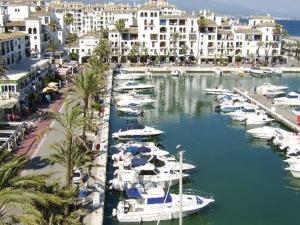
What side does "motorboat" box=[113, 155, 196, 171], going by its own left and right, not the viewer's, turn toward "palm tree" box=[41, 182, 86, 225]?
right

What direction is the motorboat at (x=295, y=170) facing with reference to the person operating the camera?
facing to the left of the viewer

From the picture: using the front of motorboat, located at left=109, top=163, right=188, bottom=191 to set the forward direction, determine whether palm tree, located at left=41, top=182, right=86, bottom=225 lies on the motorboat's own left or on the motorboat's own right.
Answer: on the motorboat's own right

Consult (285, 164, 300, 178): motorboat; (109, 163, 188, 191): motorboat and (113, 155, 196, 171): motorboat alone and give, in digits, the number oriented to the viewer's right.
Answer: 2

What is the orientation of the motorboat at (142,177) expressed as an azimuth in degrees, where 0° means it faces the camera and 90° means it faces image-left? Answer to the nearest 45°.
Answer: approximately 270°

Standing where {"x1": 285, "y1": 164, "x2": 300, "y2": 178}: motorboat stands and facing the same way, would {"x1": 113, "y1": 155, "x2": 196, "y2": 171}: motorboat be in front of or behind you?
in front

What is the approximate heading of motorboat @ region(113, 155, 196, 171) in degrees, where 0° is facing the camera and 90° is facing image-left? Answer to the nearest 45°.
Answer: approximately 270°

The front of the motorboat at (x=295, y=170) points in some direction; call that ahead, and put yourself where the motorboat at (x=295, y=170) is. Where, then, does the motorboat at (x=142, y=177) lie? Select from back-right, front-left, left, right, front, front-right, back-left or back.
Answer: front-left

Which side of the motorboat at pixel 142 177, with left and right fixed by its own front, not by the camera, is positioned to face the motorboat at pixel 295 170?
front

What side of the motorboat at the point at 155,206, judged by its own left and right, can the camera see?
right

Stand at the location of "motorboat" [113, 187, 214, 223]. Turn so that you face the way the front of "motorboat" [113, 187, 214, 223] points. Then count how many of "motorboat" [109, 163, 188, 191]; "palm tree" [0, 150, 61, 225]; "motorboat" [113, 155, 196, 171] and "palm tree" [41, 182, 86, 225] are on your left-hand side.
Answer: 2

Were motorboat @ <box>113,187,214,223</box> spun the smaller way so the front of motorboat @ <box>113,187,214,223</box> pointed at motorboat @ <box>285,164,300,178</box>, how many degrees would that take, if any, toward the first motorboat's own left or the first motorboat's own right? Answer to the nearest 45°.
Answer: approximately 45° to the first motorboat's own left

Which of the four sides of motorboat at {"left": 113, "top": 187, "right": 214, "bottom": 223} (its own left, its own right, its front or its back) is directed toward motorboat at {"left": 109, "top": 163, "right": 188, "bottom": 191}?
left

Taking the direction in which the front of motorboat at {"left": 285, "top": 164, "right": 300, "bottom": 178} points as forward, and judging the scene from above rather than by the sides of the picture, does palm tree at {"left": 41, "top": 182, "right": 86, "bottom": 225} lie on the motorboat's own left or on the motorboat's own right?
on the motorboat's own left

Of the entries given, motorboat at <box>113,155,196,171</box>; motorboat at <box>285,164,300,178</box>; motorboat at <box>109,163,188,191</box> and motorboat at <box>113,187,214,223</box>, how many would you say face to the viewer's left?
1
